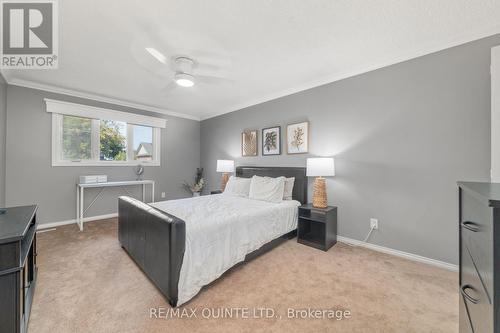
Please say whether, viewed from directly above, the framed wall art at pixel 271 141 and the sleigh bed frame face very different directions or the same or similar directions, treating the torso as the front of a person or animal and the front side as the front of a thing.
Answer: same or similar directions

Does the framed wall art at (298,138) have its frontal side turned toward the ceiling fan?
yes

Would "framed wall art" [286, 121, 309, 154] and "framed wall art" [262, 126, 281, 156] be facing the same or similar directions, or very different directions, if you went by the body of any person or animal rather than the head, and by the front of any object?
same or similar directions

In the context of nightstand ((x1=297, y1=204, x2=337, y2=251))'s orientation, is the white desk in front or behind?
in front

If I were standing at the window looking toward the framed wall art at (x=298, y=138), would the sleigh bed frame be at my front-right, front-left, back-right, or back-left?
front-right

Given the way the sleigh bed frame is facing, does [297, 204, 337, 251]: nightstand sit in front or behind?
behind

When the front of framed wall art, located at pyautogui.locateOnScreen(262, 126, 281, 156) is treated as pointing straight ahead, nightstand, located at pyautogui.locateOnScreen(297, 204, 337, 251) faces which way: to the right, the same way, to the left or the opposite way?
the same way

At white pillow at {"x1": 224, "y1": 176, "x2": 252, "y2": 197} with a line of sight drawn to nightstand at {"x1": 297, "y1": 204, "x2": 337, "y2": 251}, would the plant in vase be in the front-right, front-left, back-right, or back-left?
back-left

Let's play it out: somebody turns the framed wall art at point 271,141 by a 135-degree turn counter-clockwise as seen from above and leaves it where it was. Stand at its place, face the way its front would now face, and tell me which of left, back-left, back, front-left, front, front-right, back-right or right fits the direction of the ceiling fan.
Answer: back-right

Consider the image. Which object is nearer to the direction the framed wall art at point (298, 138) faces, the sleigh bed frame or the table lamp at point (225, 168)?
the sleigh bed frame

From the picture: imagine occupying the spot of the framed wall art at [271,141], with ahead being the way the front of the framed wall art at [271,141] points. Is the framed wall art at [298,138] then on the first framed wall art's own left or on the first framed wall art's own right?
on the first framed wall art's own left

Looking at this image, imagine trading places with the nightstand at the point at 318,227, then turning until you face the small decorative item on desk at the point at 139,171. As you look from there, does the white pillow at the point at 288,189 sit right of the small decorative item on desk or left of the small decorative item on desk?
right

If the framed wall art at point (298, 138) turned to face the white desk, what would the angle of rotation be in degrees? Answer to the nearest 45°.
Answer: approximately 45° to its right

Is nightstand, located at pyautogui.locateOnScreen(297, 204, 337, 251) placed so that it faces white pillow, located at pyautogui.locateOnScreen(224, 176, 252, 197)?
no

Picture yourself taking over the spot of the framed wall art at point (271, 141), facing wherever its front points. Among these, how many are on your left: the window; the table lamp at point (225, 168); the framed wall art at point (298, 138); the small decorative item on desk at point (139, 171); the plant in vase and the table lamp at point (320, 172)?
2

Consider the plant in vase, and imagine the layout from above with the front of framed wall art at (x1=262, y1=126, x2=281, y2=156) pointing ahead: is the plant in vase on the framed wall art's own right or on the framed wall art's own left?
on the framed wall art's own right

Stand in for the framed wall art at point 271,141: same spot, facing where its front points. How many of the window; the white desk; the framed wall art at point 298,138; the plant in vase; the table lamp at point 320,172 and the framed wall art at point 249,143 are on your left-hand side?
2

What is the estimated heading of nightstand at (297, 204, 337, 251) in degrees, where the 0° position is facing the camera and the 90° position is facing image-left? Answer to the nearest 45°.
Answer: approximately 45°
